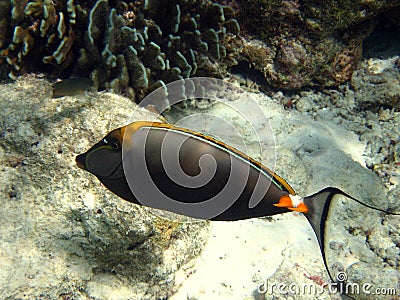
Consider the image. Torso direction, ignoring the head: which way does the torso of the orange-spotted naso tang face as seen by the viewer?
to the viewer's left

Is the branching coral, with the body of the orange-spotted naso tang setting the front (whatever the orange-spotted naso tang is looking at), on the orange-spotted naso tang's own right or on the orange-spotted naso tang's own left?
on the orange-spotted naso tang's own right

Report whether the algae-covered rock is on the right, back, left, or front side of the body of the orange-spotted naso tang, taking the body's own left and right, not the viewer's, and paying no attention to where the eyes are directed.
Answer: right
